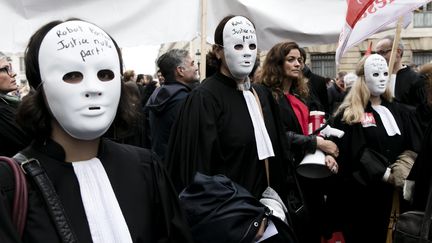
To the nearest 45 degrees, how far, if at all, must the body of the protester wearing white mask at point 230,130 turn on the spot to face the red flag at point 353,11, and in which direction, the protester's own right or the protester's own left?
approximately 90° to the protester's own left

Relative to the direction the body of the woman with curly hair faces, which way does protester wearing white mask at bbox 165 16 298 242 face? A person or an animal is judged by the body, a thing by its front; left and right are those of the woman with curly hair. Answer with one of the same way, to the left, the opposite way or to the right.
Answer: the same way

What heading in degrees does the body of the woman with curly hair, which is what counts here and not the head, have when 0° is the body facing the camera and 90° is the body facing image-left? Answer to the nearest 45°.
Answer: approximately 315°

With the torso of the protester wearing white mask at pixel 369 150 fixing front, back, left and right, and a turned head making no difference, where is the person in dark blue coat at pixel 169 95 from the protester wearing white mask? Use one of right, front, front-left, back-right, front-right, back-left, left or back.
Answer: back-right

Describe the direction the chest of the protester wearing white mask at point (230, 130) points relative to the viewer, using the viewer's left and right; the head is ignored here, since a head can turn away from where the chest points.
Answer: facing the viewer and to the right of the viewer

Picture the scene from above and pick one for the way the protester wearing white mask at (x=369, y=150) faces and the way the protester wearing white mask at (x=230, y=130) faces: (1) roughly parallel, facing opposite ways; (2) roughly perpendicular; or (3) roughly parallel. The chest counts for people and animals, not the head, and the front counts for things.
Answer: roughly parallel

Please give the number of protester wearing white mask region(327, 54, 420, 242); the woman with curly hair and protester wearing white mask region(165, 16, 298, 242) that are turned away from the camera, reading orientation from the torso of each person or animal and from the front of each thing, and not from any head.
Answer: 0

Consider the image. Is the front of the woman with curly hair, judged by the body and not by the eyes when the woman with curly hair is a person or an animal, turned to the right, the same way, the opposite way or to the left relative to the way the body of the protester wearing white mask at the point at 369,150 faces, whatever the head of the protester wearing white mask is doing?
the same way

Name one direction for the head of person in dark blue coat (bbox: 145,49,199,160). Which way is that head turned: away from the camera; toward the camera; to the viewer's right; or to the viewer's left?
to the viewer's right
